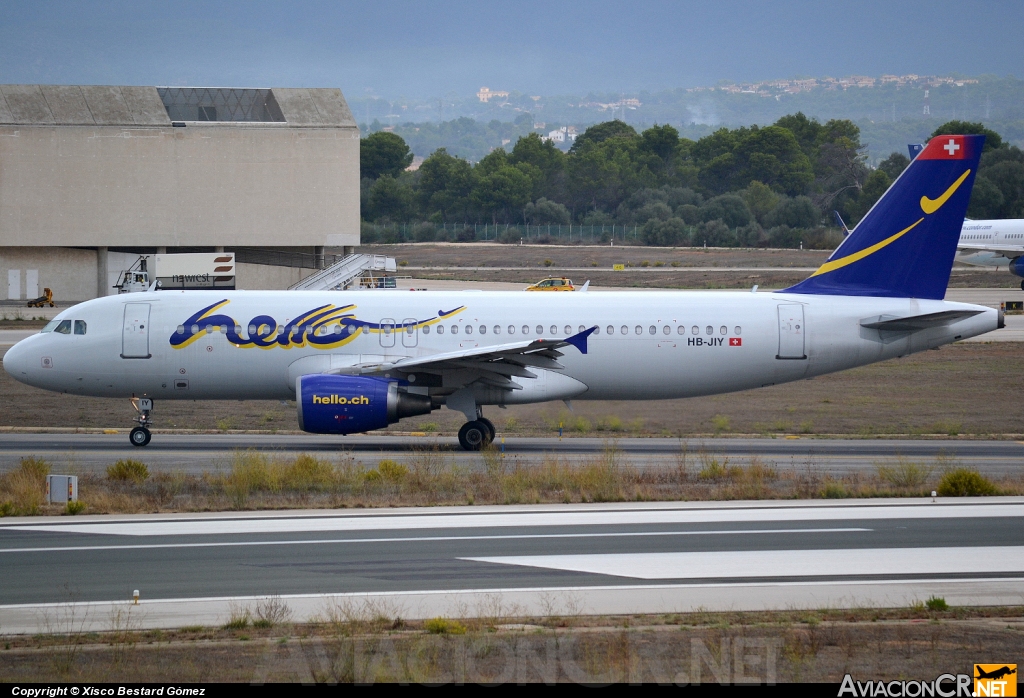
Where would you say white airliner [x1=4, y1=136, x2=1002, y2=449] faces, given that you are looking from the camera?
facing to the left of the viewer
